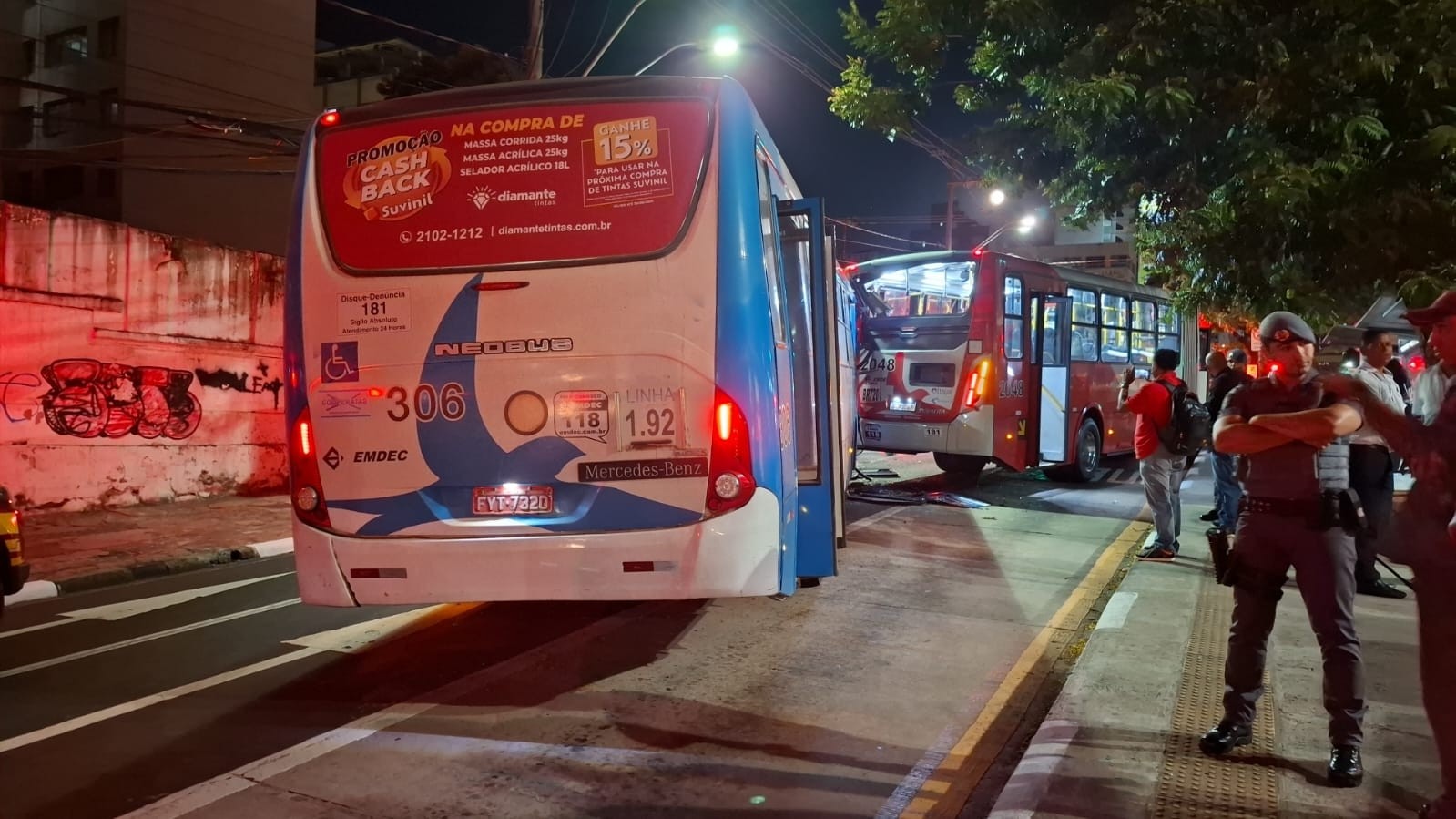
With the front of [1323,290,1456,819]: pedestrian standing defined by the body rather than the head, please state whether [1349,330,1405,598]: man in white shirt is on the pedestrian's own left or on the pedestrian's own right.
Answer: on the pedestrian's own right

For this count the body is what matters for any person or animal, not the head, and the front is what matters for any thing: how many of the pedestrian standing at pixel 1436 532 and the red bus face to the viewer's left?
1

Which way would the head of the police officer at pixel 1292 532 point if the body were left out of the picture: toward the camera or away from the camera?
toward the camera

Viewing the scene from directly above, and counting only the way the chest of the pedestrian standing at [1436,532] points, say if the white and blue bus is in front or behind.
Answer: in front

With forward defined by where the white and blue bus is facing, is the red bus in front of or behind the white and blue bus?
in front

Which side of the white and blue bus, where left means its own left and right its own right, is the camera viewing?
back

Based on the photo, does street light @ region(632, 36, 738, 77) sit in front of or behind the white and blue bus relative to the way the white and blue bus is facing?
in front

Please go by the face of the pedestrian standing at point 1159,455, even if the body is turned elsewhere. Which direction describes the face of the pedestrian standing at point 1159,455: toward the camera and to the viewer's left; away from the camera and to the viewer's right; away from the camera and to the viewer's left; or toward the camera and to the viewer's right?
away from the camera and to the viewer's left

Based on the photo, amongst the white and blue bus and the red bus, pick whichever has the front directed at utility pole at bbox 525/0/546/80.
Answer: the white and blue bus

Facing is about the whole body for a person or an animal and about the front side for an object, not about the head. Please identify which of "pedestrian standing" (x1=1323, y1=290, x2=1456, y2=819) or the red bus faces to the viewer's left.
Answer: the pedestrian standing

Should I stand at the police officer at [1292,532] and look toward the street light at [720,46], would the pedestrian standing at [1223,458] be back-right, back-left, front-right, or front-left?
front-right

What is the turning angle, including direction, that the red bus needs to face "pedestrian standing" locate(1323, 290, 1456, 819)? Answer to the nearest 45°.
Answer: approximately 135° to its right

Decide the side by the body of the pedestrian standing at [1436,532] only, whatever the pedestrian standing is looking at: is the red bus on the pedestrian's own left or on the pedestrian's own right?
on the pedestrian's own right

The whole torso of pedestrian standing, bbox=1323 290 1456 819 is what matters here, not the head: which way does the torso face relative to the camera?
to the viewer's left
